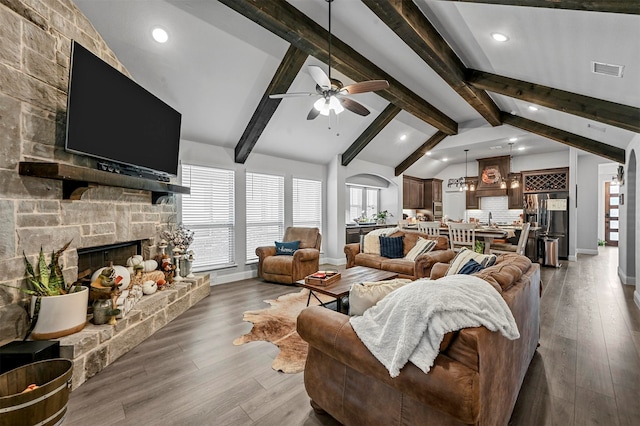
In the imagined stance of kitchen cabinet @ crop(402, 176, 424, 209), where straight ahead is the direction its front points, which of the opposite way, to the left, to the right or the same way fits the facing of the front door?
to the right

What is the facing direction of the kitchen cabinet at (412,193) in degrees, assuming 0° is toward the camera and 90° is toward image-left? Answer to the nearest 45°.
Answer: approximately 315°

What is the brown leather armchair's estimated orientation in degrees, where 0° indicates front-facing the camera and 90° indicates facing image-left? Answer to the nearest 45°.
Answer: approximately 45°

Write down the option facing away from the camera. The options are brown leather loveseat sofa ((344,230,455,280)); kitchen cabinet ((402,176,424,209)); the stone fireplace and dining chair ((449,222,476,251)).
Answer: the dining chair

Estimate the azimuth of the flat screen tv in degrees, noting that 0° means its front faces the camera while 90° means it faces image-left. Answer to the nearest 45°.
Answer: approximately 315°

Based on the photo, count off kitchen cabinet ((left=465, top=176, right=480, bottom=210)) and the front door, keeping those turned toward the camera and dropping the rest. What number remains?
2

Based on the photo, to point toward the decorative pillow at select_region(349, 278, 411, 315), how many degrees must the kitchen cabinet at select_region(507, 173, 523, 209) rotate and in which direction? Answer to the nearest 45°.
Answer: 0° — it already faces it

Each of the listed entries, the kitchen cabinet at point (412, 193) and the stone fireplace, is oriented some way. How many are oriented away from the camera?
0

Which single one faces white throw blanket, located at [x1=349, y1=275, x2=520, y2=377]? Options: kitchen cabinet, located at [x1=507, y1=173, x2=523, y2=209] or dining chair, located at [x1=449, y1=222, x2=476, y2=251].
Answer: the kitchen cabinet

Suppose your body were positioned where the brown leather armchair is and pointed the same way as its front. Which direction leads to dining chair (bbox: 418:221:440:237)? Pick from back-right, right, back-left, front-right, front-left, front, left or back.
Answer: back-left

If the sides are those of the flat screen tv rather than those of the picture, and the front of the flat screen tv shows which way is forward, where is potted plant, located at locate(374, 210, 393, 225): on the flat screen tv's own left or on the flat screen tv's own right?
on the flat screen tv's own left
